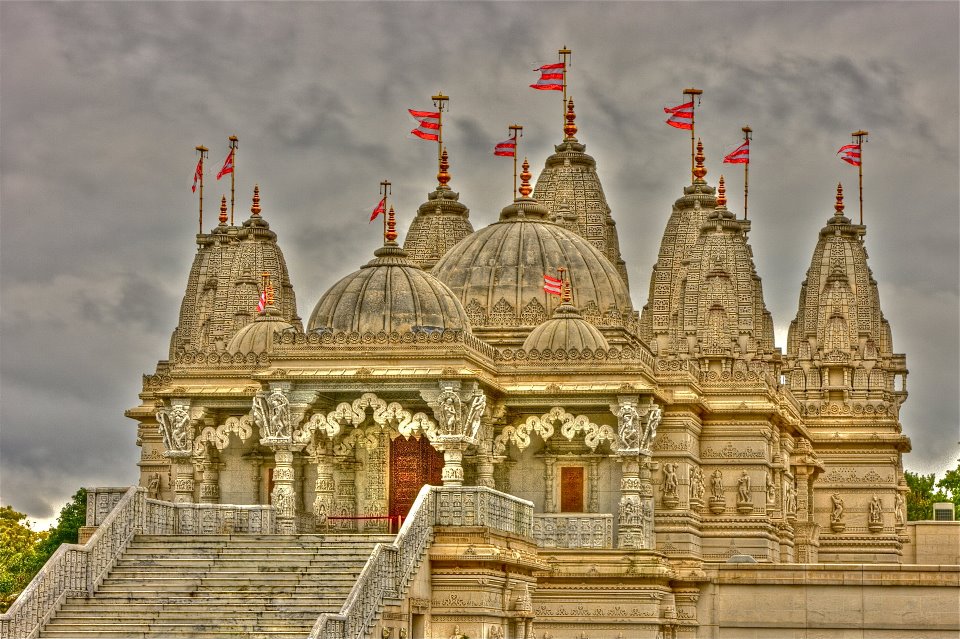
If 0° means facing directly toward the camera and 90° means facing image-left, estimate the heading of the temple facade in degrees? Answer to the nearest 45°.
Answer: approximately 45°
